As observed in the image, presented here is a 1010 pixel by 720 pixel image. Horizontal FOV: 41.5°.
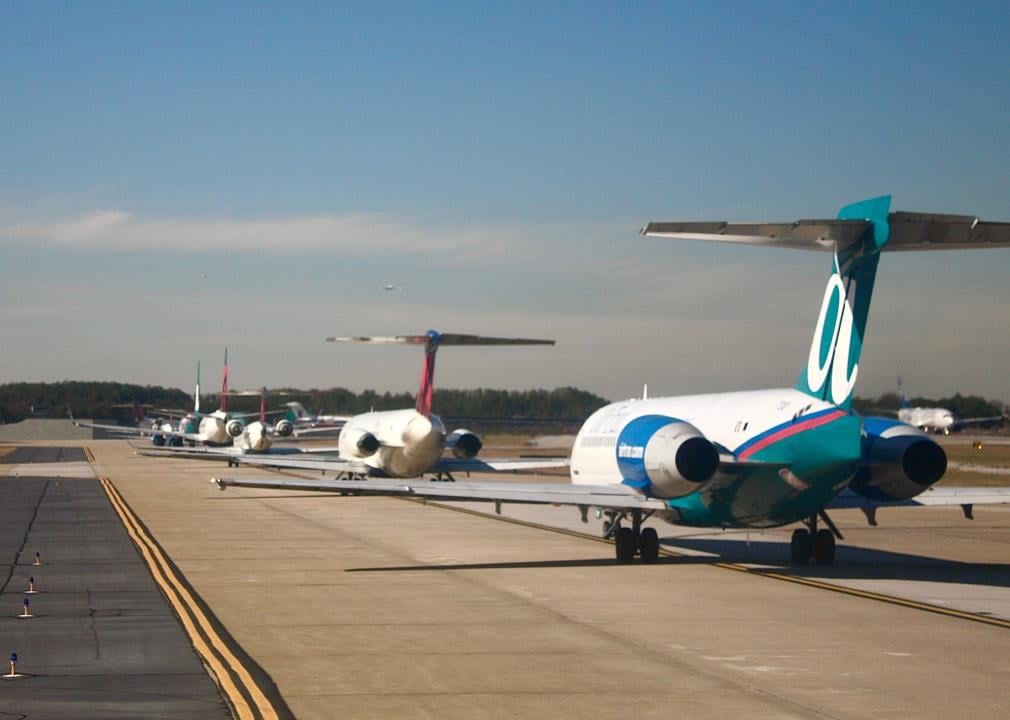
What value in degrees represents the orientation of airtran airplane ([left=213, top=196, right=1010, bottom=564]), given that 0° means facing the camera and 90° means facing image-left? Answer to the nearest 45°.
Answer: approximately 135°
